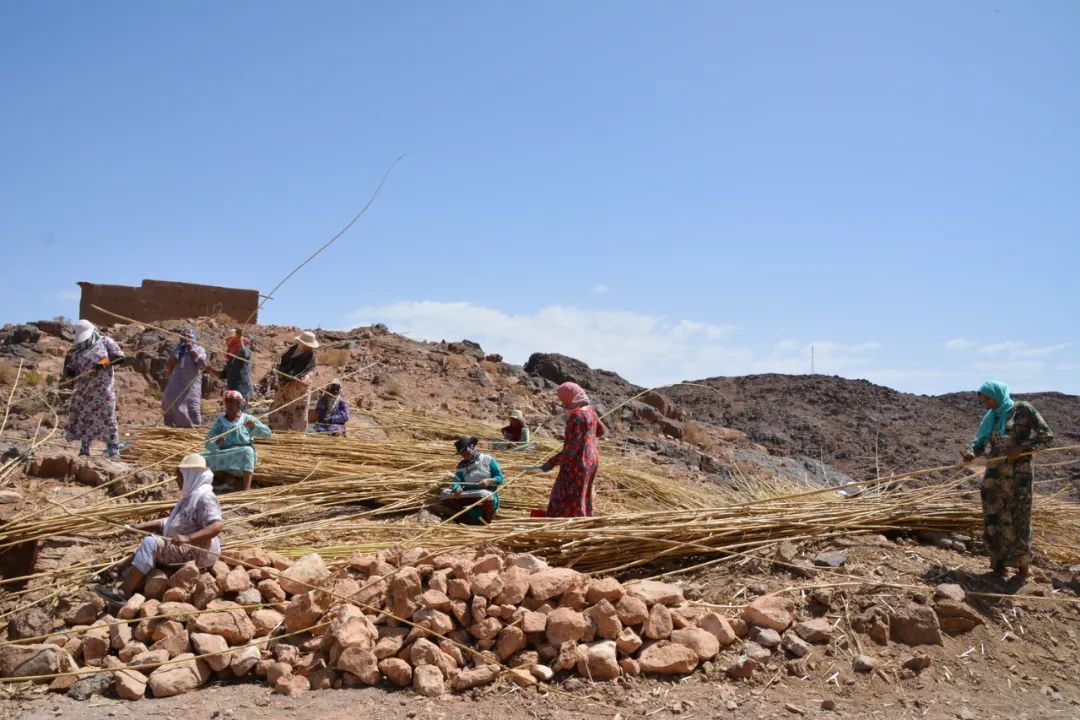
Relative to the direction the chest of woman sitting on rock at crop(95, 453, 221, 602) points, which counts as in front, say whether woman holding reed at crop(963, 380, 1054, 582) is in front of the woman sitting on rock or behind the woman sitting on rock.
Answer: behind

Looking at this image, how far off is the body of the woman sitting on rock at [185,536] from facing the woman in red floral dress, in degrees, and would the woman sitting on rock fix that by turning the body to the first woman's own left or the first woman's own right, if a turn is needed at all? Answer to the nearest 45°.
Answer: approximately 180°

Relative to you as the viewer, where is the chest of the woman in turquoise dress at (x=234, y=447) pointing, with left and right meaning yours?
facing the viewer

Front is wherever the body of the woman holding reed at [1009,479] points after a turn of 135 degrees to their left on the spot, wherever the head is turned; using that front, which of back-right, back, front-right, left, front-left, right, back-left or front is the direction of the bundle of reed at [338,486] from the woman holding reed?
back

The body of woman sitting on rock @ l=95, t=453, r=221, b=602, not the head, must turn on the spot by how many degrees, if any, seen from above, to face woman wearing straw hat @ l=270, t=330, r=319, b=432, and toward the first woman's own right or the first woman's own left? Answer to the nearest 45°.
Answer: approximately 90° to the first woman's own right

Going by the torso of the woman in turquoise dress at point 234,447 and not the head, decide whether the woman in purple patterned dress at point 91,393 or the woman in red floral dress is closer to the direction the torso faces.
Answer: the woman in red floral dress

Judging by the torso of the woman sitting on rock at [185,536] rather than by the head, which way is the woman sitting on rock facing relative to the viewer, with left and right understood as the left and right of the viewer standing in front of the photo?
facing to the left of the viewer

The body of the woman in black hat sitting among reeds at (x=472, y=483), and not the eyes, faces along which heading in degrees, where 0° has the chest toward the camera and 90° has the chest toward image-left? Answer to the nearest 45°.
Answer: approximately 45°

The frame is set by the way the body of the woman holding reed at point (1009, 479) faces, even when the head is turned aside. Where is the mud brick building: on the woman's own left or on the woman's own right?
on the woman's own right

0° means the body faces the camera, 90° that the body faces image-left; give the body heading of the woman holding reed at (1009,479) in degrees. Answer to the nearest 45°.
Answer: approximately 45°

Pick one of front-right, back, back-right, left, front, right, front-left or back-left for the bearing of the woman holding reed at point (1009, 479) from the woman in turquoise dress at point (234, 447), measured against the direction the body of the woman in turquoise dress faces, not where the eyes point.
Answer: front-left

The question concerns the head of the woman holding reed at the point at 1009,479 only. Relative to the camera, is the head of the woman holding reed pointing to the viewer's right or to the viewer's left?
to the viewer's left

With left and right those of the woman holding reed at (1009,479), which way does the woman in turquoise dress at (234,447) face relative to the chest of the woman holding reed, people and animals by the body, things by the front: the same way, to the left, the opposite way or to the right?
to the left
